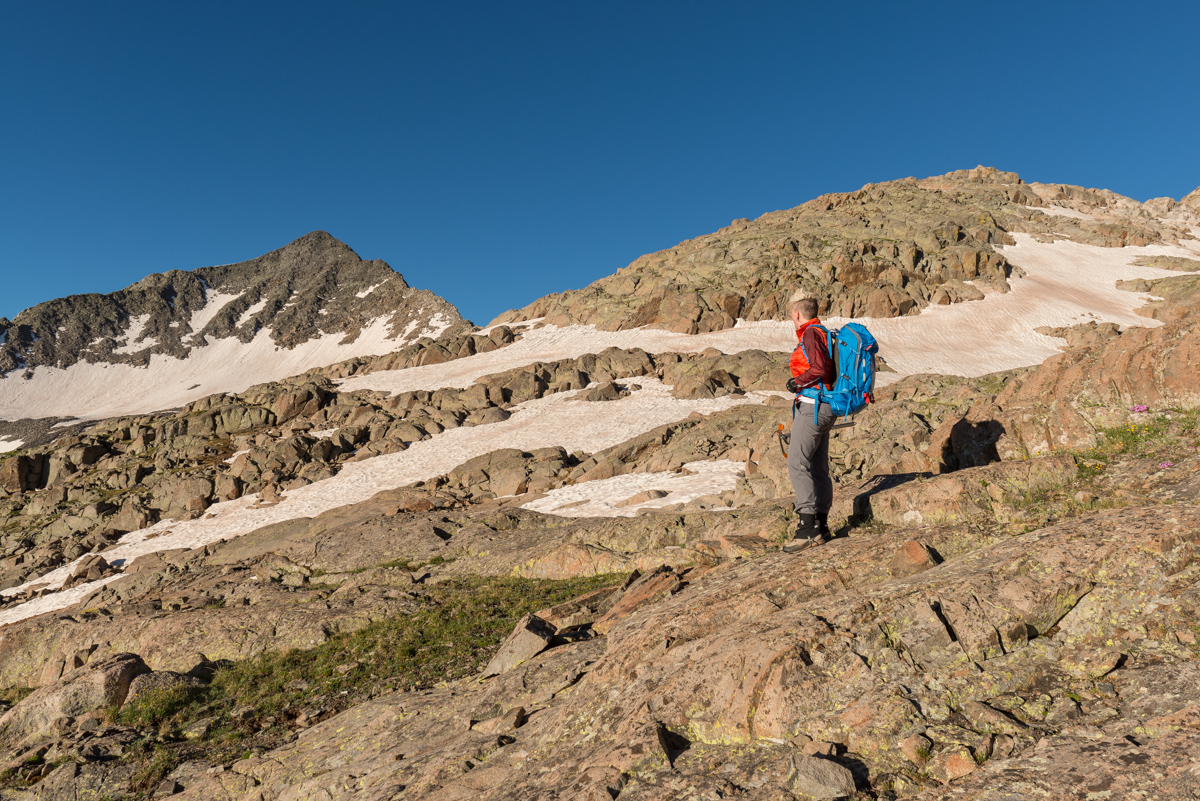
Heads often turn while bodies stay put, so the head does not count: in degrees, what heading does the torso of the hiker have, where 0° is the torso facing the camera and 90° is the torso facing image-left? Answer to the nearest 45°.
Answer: approximately 90°

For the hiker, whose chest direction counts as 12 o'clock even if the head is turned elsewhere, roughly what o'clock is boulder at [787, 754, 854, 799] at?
The boulder is roughly at 9 o'clock from the hiker.

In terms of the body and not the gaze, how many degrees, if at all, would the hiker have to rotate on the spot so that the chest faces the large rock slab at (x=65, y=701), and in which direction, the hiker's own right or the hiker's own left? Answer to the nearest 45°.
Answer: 0° — they already face it

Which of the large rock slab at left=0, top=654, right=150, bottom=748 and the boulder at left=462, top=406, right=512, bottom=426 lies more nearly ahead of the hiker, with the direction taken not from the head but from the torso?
the large rock slab

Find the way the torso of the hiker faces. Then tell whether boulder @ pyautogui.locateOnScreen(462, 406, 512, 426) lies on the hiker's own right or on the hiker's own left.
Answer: on the hiker's own right

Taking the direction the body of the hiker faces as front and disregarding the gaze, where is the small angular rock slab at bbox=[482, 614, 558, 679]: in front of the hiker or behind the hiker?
in front
